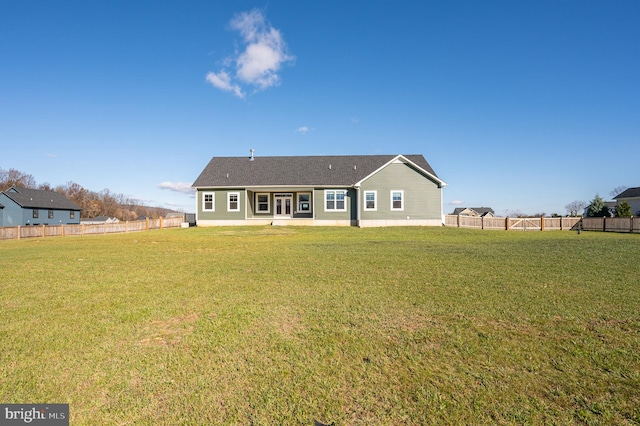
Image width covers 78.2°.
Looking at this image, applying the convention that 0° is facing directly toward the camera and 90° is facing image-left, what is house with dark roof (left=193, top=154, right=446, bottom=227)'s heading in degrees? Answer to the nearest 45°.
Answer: approximately 180°

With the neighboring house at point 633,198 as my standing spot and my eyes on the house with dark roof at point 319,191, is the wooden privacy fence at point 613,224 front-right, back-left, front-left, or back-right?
front-left

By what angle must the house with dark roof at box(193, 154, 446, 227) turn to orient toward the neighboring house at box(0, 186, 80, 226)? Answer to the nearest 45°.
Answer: approximately 45° to its left

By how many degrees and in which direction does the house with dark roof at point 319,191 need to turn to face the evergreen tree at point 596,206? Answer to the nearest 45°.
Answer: approximately 90° to its right

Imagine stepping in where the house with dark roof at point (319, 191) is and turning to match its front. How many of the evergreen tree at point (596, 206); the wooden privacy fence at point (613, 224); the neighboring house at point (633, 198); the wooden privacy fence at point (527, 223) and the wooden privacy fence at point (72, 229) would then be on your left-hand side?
1

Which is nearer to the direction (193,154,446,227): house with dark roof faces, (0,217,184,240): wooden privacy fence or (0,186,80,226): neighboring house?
the neighboring house

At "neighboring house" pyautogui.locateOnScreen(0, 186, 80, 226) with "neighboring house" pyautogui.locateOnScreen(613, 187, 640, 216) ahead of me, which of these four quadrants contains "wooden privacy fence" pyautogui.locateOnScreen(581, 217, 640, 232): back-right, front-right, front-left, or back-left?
front-right

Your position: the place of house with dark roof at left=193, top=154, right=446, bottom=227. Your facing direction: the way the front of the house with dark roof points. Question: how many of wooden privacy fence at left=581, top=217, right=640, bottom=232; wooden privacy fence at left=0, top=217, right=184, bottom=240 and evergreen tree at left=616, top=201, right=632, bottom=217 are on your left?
1

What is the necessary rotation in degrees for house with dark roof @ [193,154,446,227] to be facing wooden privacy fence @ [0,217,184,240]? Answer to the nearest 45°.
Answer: approximately 90° to its left

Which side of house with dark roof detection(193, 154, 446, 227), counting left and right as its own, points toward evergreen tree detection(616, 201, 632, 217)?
right

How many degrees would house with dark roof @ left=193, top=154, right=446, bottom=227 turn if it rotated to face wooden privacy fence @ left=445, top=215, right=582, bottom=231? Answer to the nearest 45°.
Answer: approximately 90° to its right

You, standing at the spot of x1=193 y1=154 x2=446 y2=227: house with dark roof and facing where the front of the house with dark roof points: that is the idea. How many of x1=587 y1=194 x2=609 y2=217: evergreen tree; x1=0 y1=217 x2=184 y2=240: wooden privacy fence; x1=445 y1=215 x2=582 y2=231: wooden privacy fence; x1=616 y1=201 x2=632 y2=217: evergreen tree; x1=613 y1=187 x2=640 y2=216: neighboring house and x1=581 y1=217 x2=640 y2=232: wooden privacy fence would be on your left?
1

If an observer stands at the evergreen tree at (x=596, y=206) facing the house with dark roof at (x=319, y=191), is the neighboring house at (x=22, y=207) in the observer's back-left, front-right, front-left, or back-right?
front-right
